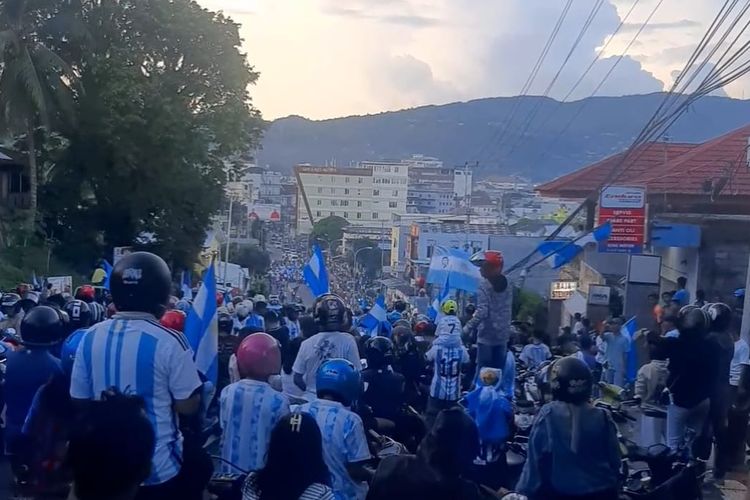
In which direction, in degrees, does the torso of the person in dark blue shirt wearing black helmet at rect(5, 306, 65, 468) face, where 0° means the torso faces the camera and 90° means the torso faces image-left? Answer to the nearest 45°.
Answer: approximately 180°

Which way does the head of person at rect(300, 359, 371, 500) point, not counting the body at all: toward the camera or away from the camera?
away from the camera

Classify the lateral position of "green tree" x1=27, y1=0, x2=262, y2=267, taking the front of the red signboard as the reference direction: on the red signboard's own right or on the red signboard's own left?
on the red signboard's own right

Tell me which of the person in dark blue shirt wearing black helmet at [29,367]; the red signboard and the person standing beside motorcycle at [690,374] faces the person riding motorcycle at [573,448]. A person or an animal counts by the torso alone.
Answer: the red signboard

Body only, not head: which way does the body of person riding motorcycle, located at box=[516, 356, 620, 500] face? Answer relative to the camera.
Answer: away from the camera

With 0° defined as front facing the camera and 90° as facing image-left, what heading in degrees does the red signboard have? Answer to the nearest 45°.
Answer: approximately 0°

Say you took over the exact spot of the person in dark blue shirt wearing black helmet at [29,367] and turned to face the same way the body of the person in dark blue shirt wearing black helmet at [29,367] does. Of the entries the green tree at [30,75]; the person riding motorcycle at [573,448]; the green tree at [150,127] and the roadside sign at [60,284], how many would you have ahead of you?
3

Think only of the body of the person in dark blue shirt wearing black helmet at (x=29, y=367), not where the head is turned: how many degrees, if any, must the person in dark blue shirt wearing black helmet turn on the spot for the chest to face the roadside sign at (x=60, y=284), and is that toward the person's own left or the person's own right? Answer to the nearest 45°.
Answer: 0° — they already face it

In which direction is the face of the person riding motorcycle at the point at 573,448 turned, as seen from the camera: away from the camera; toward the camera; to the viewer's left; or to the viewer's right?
away from the camera

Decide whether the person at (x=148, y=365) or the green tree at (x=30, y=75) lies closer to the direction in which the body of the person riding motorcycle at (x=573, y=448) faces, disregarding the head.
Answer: the green tree

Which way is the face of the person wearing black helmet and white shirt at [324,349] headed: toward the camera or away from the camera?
away from the camera

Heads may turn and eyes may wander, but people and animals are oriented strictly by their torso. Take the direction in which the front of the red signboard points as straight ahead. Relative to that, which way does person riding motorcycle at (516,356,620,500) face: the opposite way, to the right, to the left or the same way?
the opposite way

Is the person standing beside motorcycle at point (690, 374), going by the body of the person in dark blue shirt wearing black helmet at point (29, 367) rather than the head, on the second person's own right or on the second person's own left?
on the second person's own right

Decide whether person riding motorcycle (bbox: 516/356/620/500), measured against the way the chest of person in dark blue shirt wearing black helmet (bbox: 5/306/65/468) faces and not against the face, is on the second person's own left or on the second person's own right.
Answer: on the second person's own right

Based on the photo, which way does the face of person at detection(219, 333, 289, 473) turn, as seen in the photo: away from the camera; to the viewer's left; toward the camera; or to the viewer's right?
away from the camera

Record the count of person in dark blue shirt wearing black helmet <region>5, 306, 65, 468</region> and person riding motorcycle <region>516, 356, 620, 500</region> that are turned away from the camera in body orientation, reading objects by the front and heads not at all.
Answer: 2
